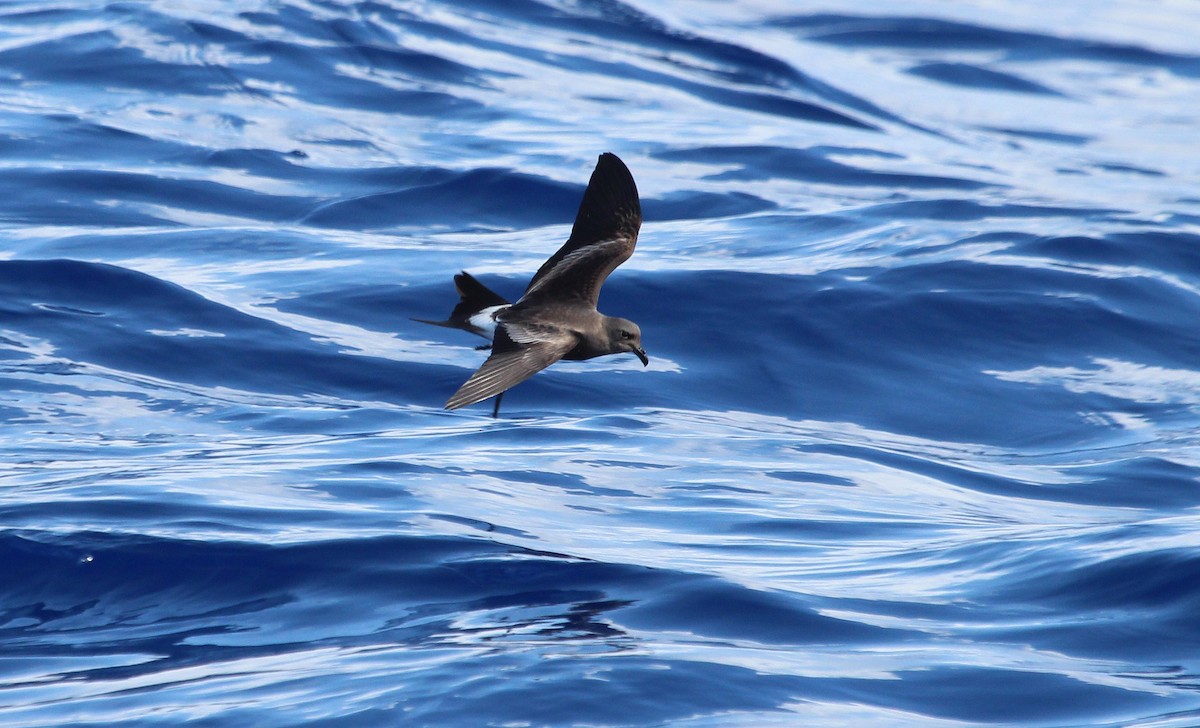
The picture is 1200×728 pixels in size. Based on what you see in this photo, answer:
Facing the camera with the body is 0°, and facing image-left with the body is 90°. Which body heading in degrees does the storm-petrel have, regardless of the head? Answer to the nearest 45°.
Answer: approximately 270°
